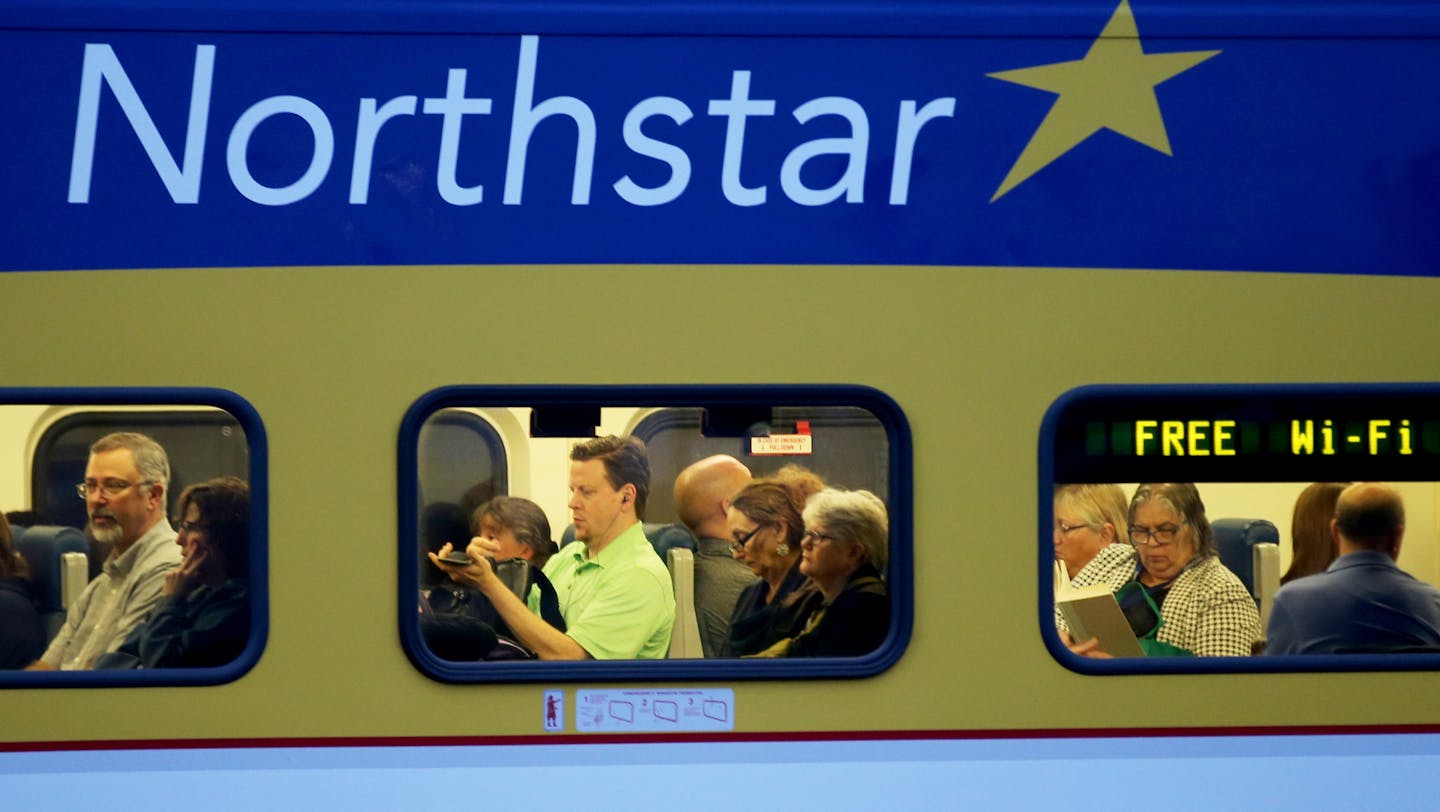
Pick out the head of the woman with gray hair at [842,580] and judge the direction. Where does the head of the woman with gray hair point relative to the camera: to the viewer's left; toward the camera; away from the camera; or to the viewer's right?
to the viewer's left

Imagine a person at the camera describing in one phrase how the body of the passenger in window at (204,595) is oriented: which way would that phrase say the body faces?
to the viewer's left

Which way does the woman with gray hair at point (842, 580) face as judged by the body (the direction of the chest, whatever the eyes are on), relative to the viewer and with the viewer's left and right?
facing to the left of the viewer

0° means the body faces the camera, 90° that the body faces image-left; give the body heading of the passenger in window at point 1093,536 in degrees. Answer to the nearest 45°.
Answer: approximately 90°

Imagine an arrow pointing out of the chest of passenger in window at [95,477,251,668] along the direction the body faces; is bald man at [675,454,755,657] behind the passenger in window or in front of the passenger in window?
behind

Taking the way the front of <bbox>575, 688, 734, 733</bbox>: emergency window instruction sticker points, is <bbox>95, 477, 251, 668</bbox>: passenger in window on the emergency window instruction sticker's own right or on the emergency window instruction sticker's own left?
on the emergency window instruction sticker's own right

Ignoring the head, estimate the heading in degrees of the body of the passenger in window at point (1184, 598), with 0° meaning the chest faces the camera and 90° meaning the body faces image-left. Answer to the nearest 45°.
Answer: approximately 45°

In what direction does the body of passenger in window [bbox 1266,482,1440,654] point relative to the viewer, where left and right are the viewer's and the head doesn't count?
facing away from the viewer

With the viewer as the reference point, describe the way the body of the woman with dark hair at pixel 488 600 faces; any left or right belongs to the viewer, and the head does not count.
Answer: facing to the left of the viewer
